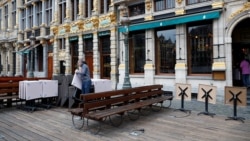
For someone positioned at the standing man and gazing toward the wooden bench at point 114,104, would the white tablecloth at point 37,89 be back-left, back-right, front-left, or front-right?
back-right

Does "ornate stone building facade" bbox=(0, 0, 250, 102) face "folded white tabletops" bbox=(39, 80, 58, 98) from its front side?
yes

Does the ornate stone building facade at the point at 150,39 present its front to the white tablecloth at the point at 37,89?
yes

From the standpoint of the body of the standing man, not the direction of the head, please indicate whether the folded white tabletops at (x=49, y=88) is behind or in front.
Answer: in front

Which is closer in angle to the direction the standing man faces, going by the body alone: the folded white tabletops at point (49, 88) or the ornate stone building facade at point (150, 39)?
the folded white tabletops

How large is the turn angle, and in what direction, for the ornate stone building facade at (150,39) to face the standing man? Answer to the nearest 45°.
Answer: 0° — it already faces them

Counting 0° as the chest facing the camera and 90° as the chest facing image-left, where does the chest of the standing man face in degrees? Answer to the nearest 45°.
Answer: approximately 90°

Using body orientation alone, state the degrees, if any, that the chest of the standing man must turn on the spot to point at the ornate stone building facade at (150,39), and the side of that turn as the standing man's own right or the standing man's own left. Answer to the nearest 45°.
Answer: approximately 135° to the standing man's own right

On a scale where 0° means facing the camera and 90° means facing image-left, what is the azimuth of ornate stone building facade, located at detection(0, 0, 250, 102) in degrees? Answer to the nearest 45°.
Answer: approximately 45°
